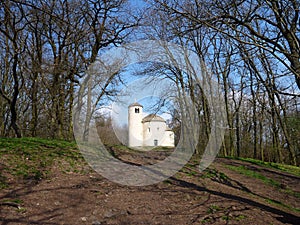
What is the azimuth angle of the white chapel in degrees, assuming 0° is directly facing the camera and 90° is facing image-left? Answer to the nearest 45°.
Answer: approximately 0°
